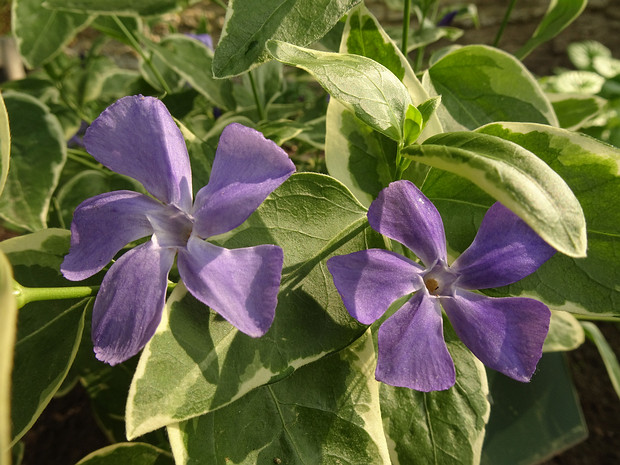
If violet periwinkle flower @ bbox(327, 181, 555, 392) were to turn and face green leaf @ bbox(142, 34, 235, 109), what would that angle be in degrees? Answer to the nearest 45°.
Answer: approximately 135° to its right

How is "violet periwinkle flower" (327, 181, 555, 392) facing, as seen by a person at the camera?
facing the viewer

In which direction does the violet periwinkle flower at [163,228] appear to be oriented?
toward the camera

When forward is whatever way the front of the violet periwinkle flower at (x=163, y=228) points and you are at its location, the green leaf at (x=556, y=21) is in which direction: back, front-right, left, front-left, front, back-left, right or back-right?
back-left

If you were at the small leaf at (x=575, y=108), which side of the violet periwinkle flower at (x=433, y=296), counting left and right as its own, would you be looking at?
back

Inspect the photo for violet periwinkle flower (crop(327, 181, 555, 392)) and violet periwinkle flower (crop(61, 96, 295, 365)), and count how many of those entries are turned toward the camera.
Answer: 2
